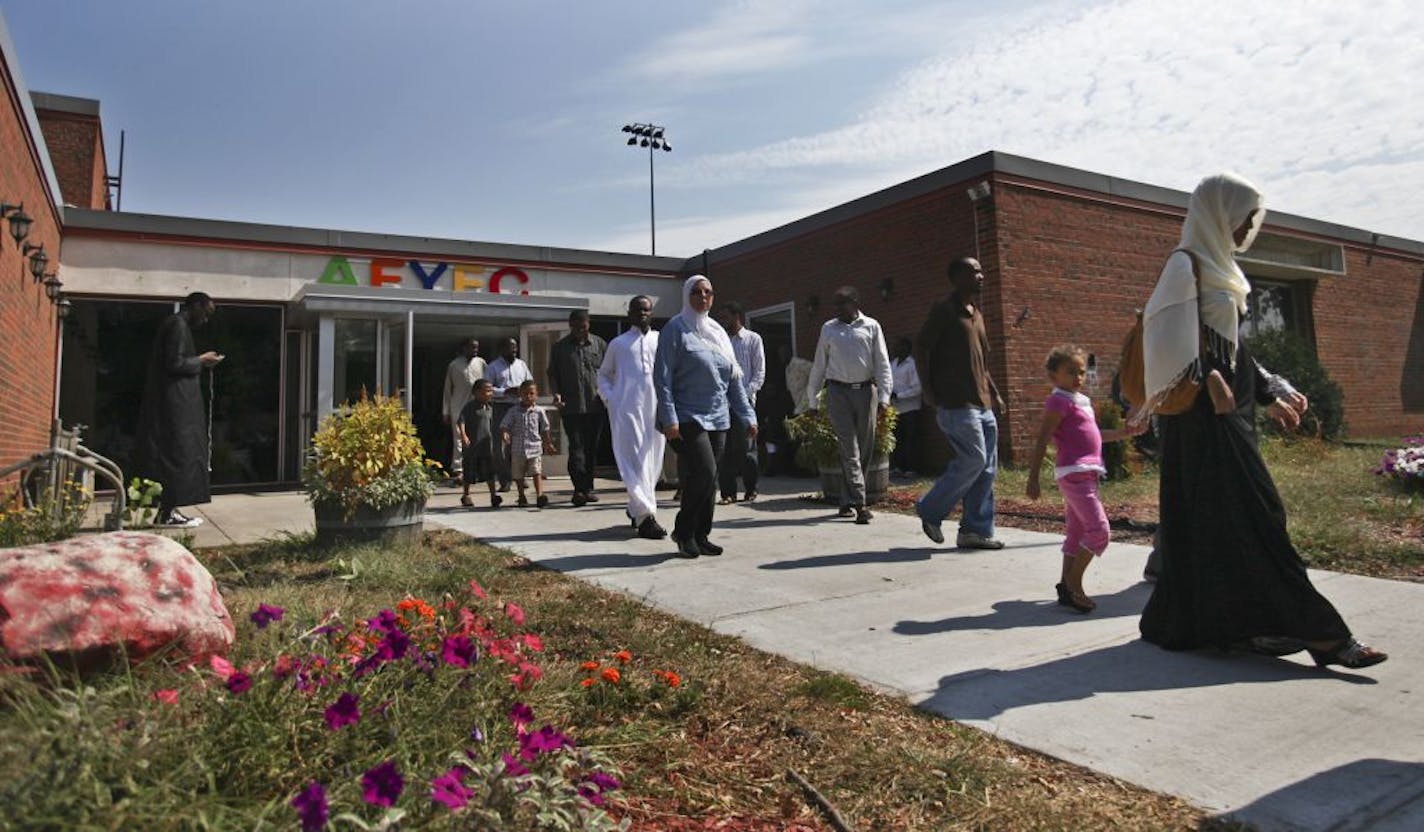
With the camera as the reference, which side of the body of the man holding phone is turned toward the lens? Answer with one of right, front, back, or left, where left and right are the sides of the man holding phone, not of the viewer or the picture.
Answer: right

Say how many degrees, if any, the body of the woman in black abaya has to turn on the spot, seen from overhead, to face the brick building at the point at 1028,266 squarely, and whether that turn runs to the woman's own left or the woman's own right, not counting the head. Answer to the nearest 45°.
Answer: approximately 90° to the woman's own left

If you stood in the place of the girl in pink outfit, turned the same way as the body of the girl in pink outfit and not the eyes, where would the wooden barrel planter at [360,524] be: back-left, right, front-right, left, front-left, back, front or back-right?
back-right

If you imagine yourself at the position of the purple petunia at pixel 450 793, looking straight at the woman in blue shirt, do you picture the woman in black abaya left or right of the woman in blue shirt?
right

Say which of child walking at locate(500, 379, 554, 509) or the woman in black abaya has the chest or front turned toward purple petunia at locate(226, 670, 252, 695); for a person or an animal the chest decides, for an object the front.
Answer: the child walking

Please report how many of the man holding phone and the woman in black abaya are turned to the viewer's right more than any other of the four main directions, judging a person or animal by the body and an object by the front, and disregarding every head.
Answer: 2

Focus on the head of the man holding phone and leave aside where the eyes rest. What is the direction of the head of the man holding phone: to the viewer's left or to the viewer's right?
to the viewer's right

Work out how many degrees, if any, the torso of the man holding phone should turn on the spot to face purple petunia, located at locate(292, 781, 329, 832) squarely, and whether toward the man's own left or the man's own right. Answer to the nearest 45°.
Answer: approximately 90° to the man's own right

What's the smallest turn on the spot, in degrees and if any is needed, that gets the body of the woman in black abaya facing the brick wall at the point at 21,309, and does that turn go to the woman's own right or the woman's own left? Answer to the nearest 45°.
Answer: approximately 180°

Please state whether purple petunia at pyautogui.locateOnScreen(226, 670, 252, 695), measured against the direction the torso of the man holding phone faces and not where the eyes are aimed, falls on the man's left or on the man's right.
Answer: on the man's right

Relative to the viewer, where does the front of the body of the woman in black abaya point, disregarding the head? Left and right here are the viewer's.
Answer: facing to the right of the viewer

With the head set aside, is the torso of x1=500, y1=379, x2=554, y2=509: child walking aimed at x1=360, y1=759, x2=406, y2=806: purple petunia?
yes

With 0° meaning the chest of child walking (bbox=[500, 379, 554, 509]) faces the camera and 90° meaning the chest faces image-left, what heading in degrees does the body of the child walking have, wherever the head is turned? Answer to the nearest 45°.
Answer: approximately 0°

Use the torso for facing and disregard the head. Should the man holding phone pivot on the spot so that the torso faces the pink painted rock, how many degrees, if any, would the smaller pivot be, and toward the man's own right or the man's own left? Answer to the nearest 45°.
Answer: approximately 90° to the man's own right

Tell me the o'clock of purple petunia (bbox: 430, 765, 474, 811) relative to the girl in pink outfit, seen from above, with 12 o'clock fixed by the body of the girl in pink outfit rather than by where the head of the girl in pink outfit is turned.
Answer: The purple petunia is roughly at 2 o'clock from the girl in pink outfit.

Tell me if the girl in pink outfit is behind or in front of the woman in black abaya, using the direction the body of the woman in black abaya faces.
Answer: behind

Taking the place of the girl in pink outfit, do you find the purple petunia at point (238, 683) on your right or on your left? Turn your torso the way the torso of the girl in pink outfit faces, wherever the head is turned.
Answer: on your right
